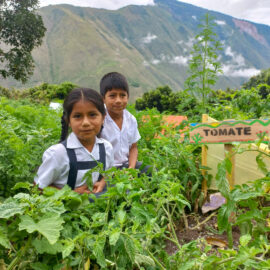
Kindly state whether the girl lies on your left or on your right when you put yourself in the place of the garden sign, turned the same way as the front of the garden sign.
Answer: on your right

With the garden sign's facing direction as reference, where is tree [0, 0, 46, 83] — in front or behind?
behind

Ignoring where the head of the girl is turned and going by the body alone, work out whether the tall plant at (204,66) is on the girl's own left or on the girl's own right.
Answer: on the girl's own left

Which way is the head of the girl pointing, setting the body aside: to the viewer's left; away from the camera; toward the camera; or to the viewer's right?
toward the camera

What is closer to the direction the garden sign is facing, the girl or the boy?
the girl

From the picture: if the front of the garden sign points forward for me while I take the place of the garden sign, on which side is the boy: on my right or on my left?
on my right

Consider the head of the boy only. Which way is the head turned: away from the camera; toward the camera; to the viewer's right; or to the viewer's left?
toward the camera

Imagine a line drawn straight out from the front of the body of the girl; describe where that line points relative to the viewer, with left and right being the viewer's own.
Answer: facing the viewer and to the right of the viewer

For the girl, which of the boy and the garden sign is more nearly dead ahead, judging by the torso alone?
the garden sign

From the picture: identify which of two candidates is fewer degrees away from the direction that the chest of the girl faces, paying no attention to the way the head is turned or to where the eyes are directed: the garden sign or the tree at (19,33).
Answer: the garden sign

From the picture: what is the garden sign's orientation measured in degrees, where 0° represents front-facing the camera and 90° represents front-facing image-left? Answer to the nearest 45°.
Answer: approximately 0°

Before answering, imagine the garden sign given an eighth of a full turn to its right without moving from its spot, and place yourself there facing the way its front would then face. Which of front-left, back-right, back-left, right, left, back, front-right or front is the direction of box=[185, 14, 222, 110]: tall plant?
back-right

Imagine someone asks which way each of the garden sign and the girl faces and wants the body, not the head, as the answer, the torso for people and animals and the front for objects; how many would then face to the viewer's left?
0
